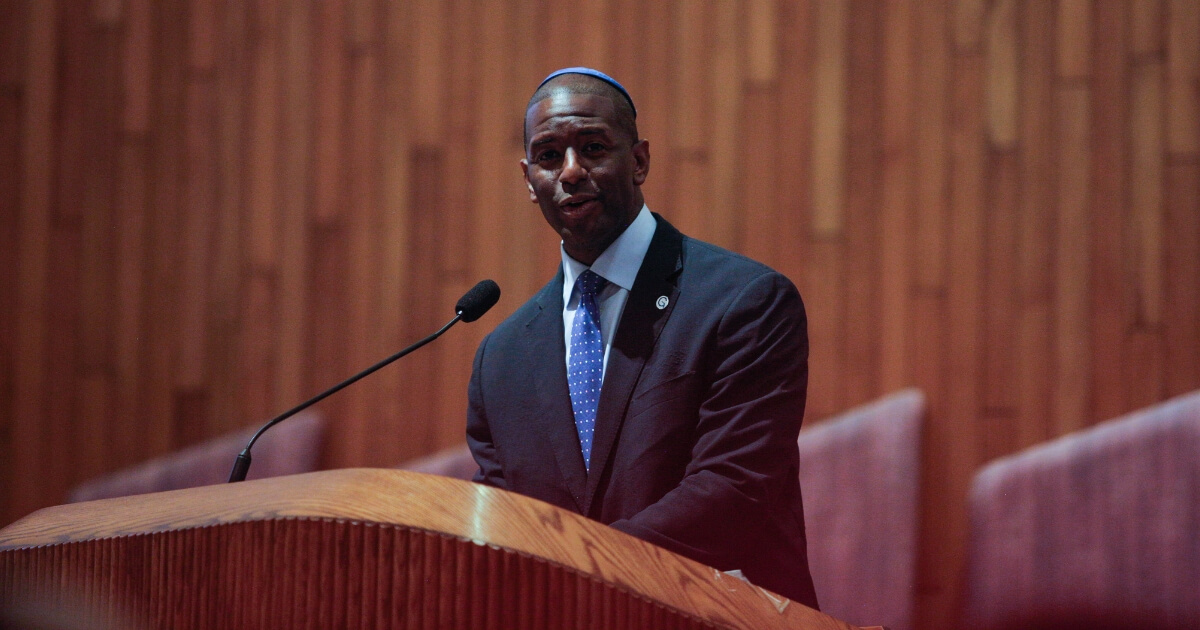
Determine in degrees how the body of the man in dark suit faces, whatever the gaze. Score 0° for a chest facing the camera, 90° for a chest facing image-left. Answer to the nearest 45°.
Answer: approximately 45°
